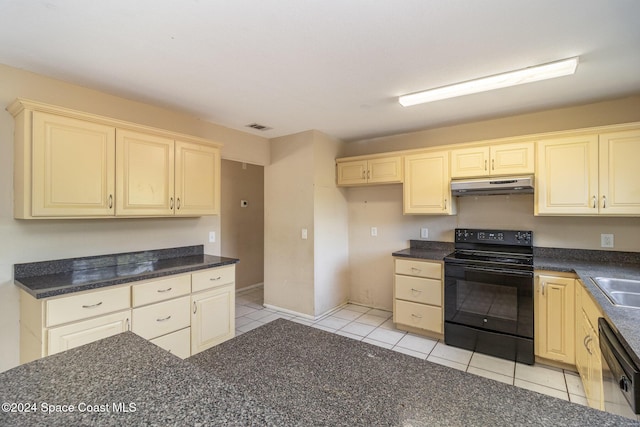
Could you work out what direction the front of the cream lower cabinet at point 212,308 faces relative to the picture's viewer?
facing the viewer and to the right of the viewer

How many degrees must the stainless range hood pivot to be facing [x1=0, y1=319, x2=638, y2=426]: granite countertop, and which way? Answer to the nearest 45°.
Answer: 0° — it already faces it

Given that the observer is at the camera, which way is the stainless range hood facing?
facing the viewer

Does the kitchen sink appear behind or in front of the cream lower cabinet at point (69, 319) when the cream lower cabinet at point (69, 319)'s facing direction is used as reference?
in front

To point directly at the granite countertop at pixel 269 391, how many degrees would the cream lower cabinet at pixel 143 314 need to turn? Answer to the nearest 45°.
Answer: approximately 45° to its right

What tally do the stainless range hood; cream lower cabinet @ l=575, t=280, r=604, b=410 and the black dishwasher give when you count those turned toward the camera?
1

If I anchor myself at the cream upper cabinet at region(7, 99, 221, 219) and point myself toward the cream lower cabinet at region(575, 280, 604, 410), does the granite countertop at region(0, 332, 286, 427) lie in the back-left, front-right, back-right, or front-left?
front-right

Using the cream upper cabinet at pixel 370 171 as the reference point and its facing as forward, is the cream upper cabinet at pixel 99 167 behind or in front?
in front

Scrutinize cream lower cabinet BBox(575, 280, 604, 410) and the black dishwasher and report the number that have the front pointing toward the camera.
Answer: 0

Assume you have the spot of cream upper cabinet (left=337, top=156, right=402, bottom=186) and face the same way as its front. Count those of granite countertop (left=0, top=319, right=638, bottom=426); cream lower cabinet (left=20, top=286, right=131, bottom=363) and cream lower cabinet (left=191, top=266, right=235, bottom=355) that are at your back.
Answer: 0

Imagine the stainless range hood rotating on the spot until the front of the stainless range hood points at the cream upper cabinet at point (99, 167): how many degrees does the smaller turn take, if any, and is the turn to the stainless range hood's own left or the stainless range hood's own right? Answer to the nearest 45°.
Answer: approximately 45° to the stainless range hood's own right

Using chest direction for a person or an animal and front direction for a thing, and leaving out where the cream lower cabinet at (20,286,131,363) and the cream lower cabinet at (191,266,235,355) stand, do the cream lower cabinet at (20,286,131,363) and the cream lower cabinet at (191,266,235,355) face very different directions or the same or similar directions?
same or similar directions

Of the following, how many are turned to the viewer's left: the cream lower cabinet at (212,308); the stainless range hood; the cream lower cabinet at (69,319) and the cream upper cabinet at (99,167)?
0

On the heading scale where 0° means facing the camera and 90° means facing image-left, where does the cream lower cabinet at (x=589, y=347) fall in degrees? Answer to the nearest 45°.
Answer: approximately 90°

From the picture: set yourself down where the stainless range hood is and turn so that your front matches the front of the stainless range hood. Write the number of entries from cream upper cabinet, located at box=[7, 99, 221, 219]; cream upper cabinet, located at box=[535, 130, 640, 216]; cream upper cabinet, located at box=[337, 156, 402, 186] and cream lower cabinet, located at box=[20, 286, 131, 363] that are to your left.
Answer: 1
